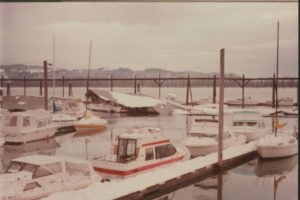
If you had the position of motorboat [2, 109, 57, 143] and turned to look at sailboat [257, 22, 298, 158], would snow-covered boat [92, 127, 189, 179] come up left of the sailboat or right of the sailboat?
right

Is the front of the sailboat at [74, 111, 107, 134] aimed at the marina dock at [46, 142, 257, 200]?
no

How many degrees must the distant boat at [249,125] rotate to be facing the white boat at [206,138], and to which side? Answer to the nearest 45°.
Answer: approximately 90° to its right

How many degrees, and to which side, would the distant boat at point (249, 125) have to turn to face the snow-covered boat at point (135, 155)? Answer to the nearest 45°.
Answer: approximately 90° to its right

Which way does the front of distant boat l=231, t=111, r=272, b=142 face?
to the viewer's right

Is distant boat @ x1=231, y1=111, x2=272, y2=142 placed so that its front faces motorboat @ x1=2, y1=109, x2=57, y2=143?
no

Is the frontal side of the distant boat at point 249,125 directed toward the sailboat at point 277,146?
no

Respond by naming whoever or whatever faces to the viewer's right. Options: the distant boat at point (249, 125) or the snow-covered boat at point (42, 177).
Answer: the distant boat
